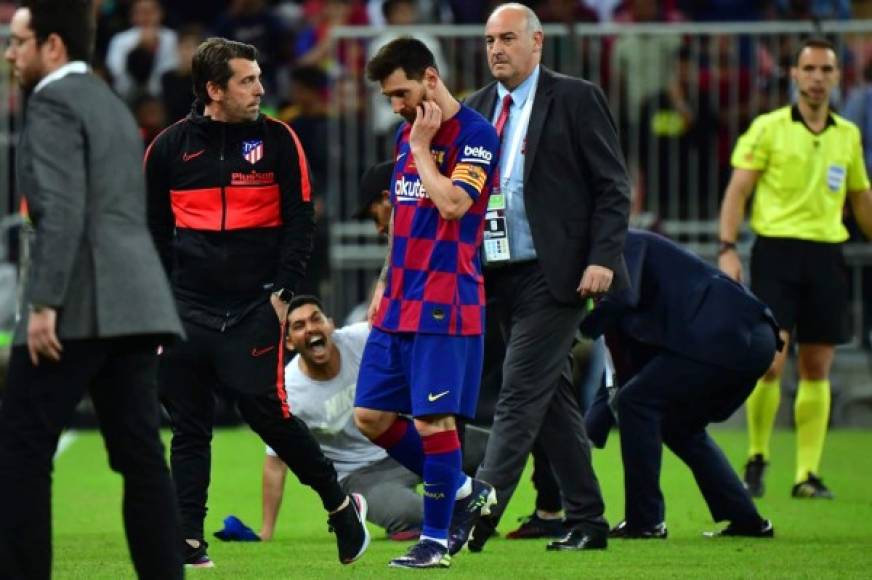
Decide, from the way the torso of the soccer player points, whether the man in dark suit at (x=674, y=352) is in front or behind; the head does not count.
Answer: behind

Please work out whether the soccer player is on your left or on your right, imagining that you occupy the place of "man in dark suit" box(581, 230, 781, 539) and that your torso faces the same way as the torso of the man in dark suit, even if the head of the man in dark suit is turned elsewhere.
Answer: on your left

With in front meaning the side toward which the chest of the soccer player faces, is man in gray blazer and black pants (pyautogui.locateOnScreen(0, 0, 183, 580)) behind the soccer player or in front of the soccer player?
in front

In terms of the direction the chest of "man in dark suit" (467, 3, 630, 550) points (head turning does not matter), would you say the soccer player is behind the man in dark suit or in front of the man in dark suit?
in front

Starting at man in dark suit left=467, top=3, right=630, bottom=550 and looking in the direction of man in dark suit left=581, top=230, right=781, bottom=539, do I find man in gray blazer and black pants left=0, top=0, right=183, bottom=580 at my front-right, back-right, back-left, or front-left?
back-right

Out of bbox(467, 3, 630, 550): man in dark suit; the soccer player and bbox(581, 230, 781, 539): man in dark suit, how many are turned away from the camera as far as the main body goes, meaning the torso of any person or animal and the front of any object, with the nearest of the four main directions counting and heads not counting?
0

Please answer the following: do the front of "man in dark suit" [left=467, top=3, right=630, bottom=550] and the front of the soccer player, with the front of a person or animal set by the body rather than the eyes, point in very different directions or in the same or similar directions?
same or similar directions

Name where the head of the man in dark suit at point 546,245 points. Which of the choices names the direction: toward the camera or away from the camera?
toward the camera

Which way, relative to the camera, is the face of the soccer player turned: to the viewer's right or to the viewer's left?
to the viewer's left

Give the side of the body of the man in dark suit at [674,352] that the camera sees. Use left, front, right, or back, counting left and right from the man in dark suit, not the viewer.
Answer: left
